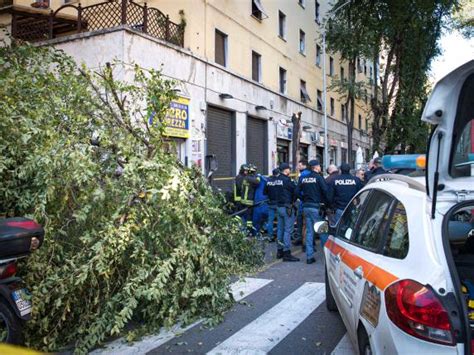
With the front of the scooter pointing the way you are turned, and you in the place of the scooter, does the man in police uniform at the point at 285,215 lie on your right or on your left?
on your right

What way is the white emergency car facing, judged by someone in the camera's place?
facing away from the viewer and to the left of the viewer

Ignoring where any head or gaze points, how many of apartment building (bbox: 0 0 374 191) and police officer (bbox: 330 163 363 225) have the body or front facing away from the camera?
1

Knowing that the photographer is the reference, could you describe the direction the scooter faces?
facing away from the viewer and to the left of the viewer

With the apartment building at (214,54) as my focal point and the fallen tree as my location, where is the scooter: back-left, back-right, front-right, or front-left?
back-left

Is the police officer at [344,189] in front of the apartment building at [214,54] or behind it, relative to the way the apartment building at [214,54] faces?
in front

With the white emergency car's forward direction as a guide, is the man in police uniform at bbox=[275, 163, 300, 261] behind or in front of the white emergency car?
in front

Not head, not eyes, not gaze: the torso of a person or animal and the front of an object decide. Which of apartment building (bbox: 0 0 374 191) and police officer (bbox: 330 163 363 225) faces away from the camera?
the police officer

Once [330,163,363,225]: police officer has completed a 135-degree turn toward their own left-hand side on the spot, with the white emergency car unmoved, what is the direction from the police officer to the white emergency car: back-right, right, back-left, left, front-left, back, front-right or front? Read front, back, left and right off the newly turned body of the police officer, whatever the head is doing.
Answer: front-left

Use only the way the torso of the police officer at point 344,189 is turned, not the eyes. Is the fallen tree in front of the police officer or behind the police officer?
behind

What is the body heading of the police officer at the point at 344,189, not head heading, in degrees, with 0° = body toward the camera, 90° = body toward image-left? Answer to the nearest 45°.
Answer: approximately 180°

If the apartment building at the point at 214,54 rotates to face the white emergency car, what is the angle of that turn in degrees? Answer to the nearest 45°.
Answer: approximately 45° to its right

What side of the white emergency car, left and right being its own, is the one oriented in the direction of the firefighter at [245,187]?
front
